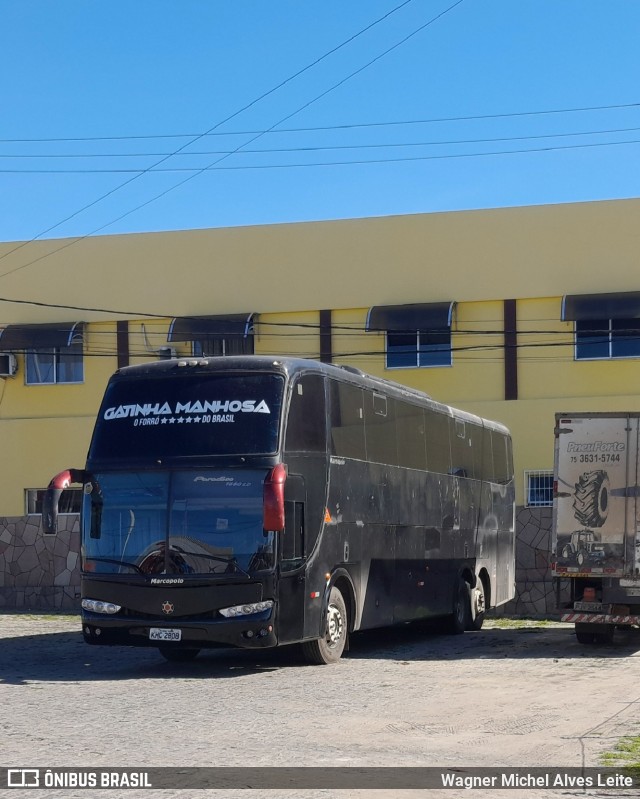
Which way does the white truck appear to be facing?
away from the camera

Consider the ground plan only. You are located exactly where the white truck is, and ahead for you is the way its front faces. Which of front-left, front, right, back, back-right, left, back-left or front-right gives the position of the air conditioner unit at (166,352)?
front-left

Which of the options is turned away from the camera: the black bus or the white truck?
the white truck

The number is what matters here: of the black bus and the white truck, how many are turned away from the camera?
1

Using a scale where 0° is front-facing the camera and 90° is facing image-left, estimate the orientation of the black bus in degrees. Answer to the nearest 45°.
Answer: approximately 45°

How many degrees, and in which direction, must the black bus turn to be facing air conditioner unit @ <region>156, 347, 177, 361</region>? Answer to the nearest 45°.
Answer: approximately 135° to its right

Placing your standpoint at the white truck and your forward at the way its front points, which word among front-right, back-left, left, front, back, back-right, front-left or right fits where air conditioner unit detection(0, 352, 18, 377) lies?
front-left
